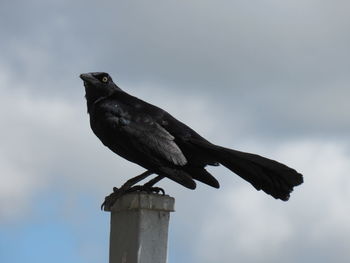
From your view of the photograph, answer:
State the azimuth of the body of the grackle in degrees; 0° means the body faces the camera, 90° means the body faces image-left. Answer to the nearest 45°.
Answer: approximately 90°
